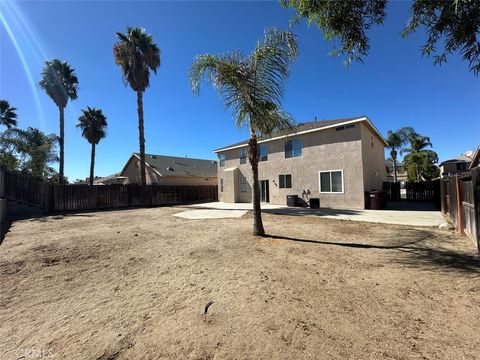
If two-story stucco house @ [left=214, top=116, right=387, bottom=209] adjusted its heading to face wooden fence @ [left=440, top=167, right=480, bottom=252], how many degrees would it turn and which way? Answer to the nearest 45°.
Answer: approximately 135° to its right

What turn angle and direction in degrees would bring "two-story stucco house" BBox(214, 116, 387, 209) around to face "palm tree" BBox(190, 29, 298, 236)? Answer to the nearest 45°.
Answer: approximately 135° to its right

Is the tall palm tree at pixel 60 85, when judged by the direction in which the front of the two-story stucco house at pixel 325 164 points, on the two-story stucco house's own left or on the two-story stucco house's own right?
on the two-story stucco house's own left

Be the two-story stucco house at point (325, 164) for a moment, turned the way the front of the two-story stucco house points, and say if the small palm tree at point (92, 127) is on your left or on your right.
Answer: on your left

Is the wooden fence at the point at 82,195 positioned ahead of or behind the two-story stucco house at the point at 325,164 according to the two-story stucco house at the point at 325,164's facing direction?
behind

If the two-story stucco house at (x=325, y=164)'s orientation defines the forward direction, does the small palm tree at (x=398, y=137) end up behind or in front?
in front

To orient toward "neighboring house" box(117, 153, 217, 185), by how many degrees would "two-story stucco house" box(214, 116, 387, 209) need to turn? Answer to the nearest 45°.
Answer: approximately 90° to its left

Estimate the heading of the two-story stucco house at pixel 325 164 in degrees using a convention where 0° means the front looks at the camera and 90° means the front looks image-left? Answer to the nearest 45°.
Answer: approximately 225°
